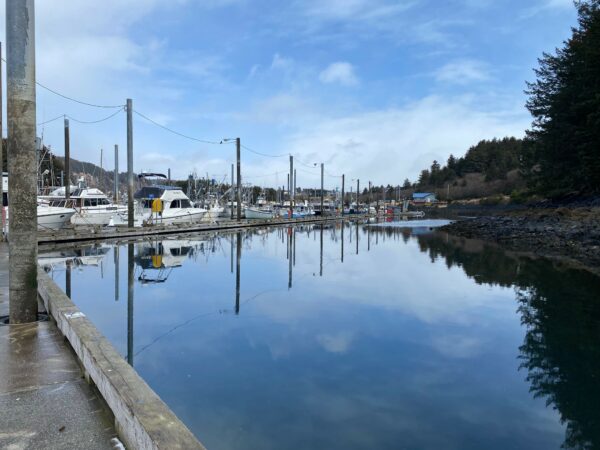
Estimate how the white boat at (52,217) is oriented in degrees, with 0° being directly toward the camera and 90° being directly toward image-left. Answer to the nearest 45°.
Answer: approximately 270°

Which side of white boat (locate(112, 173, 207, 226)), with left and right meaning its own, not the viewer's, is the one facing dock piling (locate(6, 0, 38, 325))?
right

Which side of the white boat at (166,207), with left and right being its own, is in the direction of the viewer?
right
